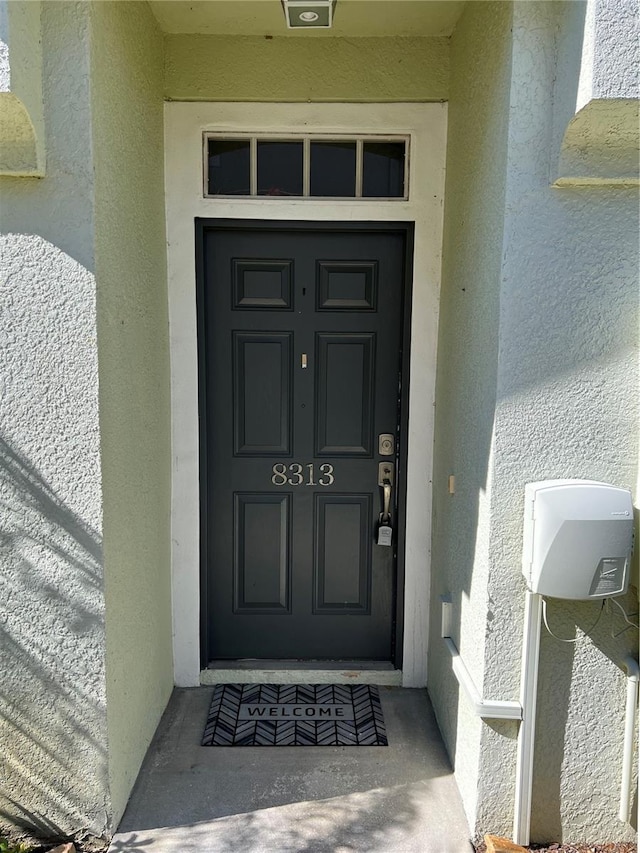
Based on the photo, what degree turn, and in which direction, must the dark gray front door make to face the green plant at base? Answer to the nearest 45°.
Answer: approximately 45° to its right

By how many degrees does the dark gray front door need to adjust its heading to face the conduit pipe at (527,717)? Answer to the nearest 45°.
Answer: approximately 45° to its left

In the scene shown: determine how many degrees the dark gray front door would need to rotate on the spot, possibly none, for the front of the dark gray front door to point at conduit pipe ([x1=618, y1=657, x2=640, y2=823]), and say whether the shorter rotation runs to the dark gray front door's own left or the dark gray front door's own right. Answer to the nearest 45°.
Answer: approximately 45° to the dark gray front door's own left

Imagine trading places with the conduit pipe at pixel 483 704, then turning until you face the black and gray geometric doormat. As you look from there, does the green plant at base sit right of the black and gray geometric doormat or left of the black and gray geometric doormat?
left

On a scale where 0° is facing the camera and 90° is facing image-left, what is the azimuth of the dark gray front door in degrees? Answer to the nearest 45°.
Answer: approximately 0°

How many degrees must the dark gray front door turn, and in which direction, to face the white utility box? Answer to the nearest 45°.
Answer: approximately 45° to its left
